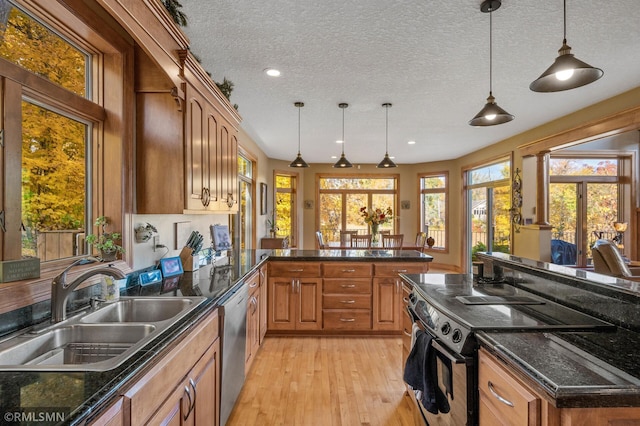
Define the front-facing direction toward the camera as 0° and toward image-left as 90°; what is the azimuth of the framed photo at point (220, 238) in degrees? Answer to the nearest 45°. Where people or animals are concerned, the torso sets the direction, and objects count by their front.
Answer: approximately 315°

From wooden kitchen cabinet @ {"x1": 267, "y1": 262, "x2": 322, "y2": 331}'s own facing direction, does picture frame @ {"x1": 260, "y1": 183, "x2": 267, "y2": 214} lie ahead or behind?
behind

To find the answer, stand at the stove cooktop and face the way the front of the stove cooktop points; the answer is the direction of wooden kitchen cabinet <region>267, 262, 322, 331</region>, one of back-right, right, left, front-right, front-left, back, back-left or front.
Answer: right

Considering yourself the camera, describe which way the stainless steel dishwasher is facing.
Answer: facing to the right of the viewer

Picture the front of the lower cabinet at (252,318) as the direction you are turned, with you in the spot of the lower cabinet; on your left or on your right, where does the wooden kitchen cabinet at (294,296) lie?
on your left

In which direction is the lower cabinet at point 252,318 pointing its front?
to the viewer's right

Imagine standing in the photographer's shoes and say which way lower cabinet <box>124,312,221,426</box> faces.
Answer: facing the viewer and to the right of the viewer

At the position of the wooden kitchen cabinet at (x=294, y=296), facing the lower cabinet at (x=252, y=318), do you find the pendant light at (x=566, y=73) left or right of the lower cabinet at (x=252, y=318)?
left

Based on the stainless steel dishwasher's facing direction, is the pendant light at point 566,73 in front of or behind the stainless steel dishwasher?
in front
